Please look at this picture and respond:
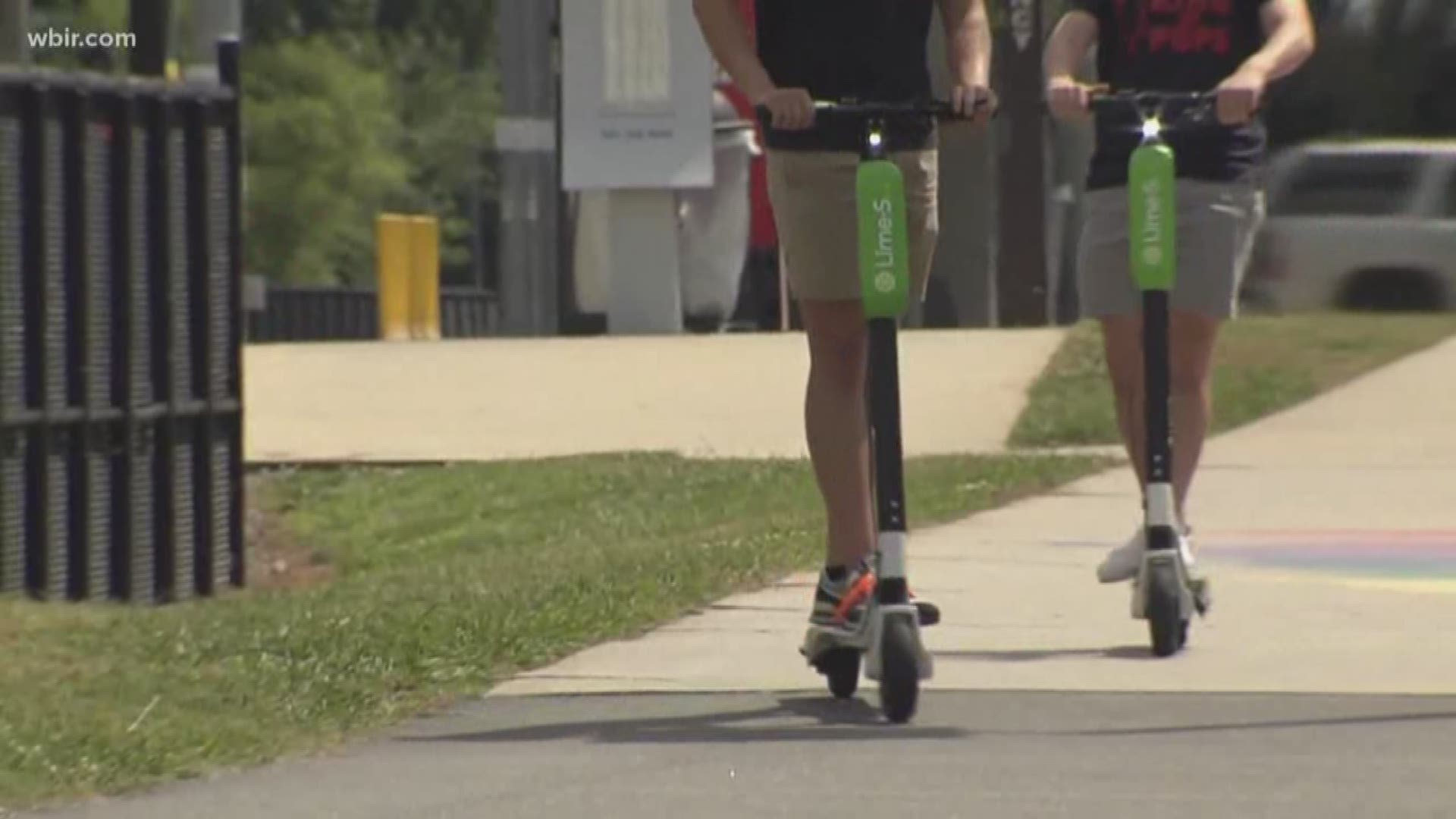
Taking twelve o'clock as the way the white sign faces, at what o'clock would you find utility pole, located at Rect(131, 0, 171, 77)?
The utility pole is roughly at 1 o'clock from the white sign.

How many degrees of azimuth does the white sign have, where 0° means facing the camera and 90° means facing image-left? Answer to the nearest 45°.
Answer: approximately 0°

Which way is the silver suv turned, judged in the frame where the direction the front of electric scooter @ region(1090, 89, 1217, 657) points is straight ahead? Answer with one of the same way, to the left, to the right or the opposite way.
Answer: to the left

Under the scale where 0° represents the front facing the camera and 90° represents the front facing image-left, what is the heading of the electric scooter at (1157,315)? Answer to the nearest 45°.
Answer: approximately 0°

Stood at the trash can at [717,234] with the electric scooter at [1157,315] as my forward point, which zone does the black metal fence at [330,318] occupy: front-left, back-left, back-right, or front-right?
back-right

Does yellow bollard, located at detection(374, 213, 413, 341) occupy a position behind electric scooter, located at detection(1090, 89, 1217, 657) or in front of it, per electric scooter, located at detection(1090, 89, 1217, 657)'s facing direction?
behind

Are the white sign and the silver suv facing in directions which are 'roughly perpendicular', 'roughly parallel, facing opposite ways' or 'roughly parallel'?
roughly perpendicular

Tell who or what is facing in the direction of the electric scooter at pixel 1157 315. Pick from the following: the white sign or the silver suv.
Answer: the white sign

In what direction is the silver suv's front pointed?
to the viewer's right
